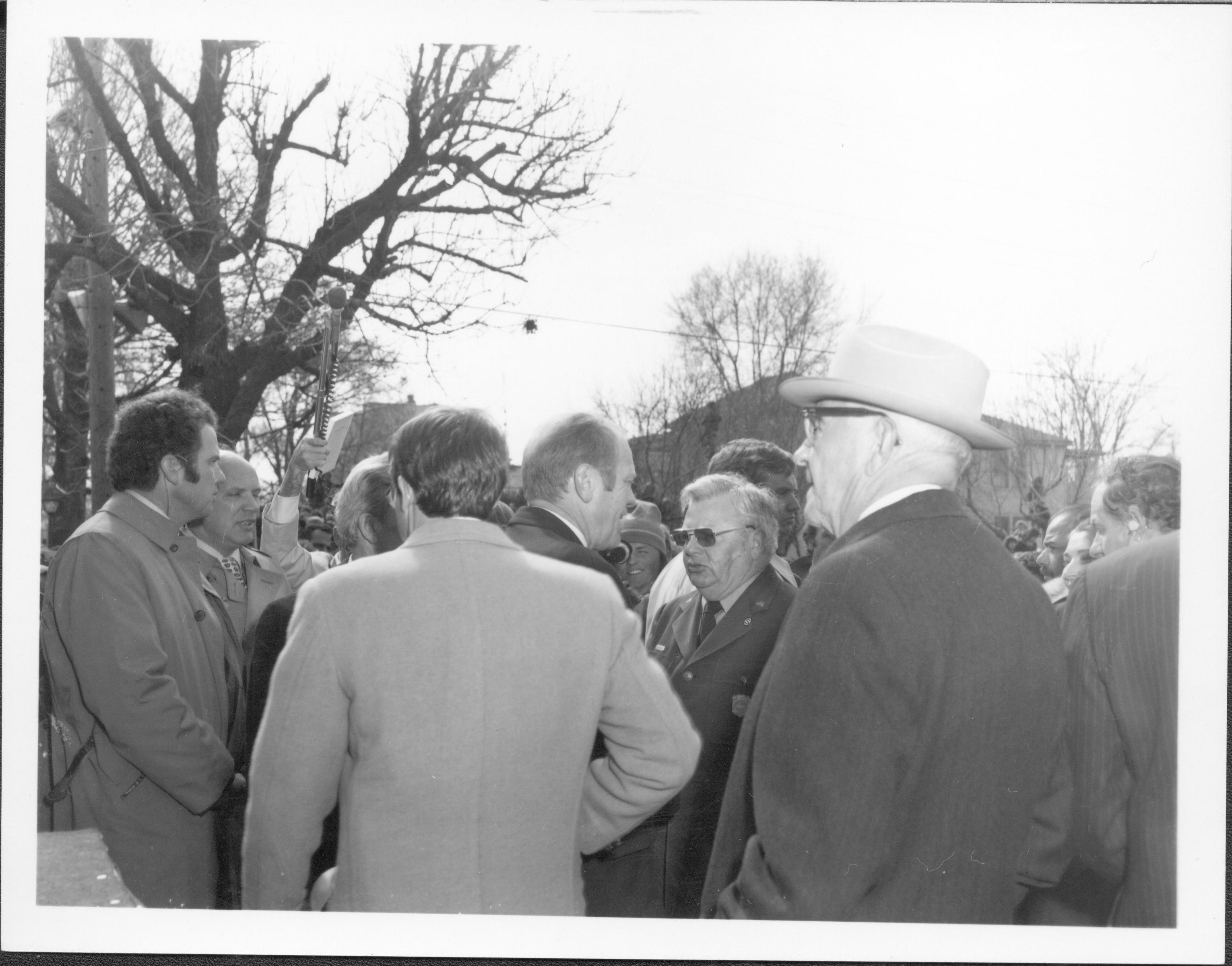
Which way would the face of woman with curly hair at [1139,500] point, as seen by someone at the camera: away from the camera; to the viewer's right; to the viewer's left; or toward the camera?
to the viewer's left

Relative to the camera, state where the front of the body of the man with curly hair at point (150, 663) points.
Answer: to the viewer's right

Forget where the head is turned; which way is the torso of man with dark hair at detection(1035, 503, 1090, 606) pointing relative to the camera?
to the viewer's left

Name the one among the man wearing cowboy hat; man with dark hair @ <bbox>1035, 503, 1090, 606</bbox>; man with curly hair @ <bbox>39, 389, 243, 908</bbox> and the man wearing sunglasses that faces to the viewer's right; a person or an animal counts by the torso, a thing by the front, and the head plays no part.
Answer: the man with curly hair

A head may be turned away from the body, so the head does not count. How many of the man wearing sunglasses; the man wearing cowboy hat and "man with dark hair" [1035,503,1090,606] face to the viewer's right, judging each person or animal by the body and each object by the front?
0

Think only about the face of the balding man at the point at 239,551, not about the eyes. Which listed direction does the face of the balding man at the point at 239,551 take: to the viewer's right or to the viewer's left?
to the viewer's right

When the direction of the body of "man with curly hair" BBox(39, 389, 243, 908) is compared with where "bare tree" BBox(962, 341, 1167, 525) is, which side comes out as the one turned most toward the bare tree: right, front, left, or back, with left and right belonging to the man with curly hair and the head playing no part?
left

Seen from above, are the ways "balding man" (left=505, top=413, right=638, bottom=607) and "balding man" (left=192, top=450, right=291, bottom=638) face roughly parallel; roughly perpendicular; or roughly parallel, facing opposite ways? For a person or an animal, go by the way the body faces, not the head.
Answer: roughly perpendicular

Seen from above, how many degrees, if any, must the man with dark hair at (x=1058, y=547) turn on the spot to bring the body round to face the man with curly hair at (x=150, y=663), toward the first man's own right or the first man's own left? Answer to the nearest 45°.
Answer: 0° — they already face them

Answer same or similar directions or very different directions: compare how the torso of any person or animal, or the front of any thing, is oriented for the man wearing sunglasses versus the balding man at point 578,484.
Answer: very different directions

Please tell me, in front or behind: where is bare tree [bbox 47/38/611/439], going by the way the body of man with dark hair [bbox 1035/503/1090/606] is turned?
in front

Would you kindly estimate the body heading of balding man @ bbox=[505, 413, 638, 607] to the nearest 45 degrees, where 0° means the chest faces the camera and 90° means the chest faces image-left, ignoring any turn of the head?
approximately 225°

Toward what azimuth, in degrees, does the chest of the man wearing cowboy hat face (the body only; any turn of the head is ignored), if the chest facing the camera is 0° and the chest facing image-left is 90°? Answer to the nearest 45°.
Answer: approximately 135°

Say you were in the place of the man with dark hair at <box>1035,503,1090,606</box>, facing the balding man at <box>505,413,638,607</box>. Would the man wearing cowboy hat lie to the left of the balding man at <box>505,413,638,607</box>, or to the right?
left

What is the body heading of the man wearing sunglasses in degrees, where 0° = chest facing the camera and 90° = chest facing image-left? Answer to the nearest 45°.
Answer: approximately 45°

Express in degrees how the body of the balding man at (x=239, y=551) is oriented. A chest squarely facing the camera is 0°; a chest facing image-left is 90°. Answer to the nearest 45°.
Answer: approximately 315°
